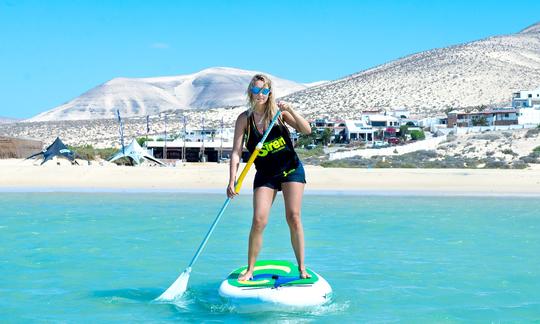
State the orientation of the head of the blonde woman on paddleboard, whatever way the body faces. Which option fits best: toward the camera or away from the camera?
toward the camera

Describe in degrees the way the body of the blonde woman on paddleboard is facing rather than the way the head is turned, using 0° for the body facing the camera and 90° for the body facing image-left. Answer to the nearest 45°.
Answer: approximately 0°

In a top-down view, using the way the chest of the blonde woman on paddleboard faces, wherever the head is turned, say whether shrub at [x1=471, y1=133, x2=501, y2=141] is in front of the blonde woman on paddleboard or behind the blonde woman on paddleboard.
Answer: behind

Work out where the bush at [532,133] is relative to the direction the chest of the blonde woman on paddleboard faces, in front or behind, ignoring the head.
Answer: behind
